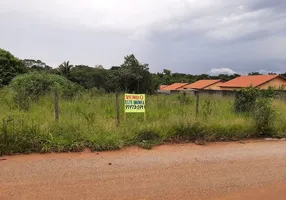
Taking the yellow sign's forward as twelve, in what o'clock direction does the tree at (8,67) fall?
The tree is roughly at 5 o'clock from the yellow sign.

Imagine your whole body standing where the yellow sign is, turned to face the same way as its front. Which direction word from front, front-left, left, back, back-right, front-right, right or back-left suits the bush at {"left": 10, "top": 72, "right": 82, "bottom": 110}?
back-right

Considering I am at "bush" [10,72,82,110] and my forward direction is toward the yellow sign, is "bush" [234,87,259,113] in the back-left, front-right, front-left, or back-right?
front-left

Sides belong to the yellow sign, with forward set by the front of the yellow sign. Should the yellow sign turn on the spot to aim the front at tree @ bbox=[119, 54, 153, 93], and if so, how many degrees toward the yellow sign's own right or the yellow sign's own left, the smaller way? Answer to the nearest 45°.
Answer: approximately 180°

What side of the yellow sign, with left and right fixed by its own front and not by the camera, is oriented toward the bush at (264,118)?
left

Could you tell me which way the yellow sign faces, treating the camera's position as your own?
facing the viewer

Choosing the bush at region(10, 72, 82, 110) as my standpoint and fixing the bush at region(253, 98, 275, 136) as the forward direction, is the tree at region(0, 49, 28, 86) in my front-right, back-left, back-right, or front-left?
back-left

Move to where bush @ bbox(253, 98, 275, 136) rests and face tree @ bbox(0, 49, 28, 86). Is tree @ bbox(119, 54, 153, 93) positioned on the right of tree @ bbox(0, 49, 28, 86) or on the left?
right

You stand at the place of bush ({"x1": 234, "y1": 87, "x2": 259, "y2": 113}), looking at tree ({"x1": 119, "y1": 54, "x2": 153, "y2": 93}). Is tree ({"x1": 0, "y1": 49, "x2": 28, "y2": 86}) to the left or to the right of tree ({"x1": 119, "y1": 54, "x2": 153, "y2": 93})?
left

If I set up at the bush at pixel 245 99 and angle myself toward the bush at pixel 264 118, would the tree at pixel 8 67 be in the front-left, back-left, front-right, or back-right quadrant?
back-right

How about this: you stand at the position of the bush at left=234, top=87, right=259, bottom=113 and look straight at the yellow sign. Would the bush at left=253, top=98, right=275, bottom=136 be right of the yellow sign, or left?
left

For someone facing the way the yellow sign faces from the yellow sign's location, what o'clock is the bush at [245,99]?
The bush is roughly at 8 o'clock from the yellow sign.

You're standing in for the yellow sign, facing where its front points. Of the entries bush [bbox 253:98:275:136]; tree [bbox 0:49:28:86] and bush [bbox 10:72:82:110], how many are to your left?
1
